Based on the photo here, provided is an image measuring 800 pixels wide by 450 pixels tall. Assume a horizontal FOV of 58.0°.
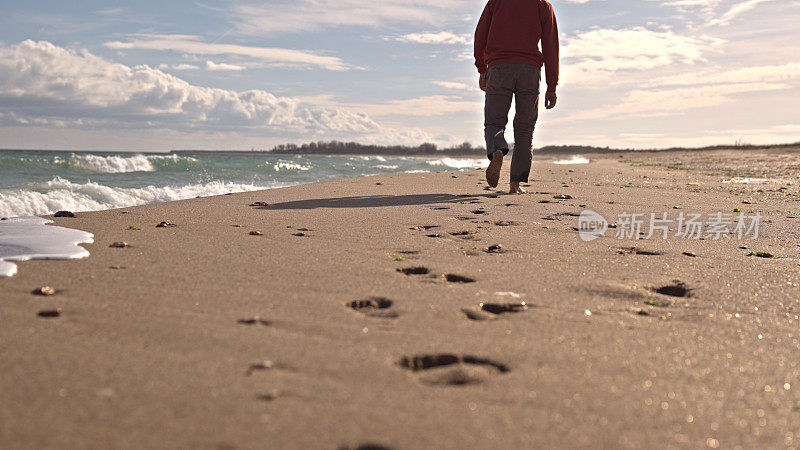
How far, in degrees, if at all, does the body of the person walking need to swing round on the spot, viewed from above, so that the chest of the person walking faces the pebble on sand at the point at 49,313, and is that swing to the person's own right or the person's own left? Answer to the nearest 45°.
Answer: approximately 180°

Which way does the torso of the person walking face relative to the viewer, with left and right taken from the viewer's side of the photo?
facing away from the viewer

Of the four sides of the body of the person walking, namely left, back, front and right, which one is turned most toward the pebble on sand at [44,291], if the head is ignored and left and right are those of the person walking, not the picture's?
back

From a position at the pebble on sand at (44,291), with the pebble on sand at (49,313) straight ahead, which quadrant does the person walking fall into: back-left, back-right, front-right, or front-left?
back-left
